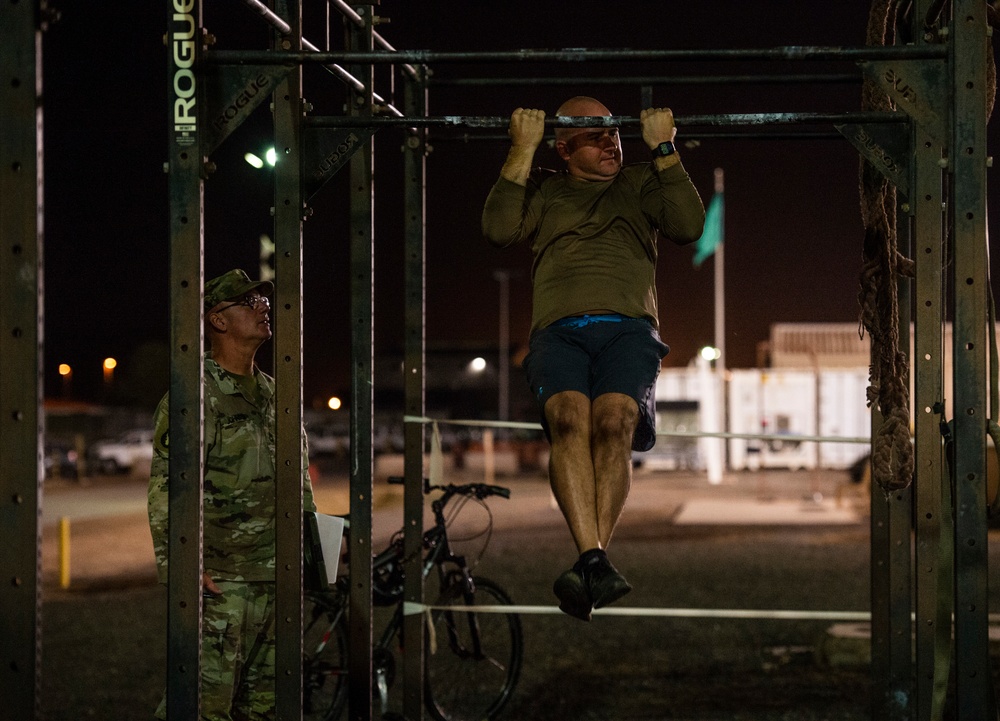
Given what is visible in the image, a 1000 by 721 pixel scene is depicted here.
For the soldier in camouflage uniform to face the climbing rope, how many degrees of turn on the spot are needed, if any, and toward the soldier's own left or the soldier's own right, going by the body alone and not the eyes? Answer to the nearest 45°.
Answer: approximately 45° to the soldier's own left

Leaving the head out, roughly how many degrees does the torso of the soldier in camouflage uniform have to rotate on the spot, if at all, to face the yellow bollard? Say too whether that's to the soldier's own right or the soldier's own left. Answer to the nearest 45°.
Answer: approximately 135° to the soldier's own left

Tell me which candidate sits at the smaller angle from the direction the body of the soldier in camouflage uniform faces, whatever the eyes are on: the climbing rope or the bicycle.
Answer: the climbing rope

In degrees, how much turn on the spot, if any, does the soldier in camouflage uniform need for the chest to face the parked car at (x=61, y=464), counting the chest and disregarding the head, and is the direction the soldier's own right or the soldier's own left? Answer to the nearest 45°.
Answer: approximately 135° to the soldier's own left

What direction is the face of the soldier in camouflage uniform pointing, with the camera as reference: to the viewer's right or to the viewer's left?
to the viewer's right

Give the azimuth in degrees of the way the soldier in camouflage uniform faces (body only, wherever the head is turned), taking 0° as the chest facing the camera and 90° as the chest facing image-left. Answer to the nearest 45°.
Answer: approximately 315°

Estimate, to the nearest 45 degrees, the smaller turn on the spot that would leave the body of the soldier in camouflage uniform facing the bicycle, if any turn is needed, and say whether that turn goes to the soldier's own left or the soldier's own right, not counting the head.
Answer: approximately 90° to the soldier's own left

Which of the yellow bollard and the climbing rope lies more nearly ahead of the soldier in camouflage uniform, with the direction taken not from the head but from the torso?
the climbing rope
